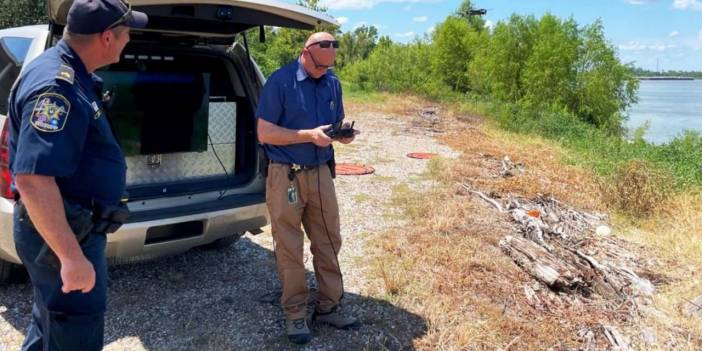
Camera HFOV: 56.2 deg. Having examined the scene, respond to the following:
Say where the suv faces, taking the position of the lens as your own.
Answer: facing away from the viewer and to the left of the viewer

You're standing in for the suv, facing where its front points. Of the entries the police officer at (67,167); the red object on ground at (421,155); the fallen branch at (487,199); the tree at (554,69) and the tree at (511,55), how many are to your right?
4

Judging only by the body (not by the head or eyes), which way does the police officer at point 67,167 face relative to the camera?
to the viewer's right

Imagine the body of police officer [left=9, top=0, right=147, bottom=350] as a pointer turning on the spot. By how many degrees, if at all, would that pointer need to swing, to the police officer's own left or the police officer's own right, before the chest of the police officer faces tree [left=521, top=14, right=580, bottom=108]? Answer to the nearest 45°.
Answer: approximately 45° to the police officer's own left

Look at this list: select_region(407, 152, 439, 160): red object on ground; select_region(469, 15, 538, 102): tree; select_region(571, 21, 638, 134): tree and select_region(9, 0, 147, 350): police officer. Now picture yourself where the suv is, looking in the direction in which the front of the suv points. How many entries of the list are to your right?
3

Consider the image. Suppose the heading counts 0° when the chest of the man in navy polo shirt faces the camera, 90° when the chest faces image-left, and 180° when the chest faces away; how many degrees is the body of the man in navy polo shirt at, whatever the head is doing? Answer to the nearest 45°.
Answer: approximately 315°

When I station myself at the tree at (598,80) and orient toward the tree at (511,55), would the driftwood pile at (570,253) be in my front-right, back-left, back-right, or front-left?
back-left

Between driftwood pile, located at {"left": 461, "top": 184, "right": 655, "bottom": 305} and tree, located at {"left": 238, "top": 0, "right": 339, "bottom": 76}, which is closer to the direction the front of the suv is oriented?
the tree

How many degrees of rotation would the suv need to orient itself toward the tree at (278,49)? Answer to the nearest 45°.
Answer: approximately 45° to its right

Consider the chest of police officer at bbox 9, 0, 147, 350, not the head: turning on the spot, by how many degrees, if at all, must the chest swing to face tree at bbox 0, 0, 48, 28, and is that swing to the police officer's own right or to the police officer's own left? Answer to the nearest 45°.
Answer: approximately 90° to the police officer's own left

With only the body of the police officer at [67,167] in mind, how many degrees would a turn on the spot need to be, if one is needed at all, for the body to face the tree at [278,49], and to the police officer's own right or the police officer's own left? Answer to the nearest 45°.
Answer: approximately 90° to the police officer's own left

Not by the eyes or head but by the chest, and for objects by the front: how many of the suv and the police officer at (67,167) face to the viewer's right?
1
